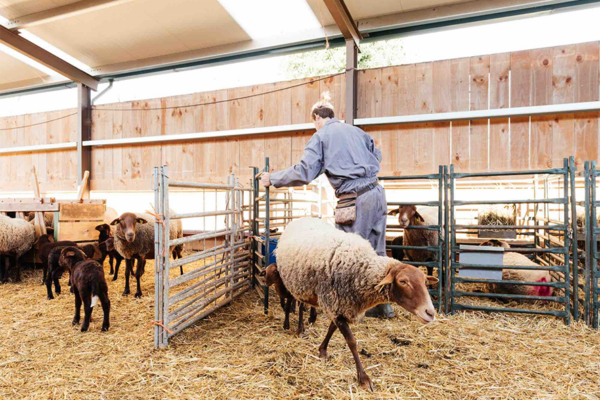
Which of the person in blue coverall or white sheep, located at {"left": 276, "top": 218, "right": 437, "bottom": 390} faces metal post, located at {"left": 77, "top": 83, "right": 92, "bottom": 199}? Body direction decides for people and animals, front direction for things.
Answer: the person in blue coverall

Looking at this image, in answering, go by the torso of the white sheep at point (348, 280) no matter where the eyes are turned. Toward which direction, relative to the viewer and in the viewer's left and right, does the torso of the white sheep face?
facing the viewer and to the right of the viewer

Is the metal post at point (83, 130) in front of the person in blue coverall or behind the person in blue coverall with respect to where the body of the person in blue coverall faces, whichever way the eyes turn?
in front

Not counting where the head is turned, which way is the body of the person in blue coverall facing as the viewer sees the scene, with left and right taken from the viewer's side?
facing away from the viewer and to the left of the viewer

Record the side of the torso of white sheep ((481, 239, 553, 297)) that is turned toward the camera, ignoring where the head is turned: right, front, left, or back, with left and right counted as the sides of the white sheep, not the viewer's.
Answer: left

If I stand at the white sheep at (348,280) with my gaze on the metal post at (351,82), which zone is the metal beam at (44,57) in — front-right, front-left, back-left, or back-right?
front-left

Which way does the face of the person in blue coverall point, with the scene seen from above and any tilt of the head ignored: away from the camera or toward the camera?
away from the camera

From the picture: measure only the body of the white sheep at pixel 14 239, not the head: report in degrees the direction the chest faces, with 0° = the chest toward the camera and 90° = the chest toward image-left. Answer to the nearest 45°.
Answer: approximately 90°

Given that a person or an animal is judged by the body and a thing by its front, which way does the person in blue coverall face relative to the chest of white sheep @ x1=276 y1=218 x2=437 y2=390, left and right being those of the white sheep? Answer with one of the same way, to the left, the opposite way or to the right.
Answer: the opposite way

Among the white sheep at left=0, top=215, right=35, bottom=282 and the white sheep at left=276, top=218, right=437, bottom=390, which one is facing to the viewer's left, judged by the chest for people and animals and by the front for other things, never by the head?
the white sheep at left=0, top=215, right=35, bottom=282

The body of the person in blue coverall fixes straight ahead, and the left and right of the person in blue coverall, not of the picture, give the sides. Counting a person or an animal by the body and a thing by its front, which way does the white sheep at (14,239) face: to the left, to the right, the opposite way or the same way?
to the left

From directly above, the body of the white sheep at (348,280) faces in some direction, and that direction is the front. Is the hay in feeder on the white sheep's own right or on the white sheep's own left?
on the white sheep's own left
